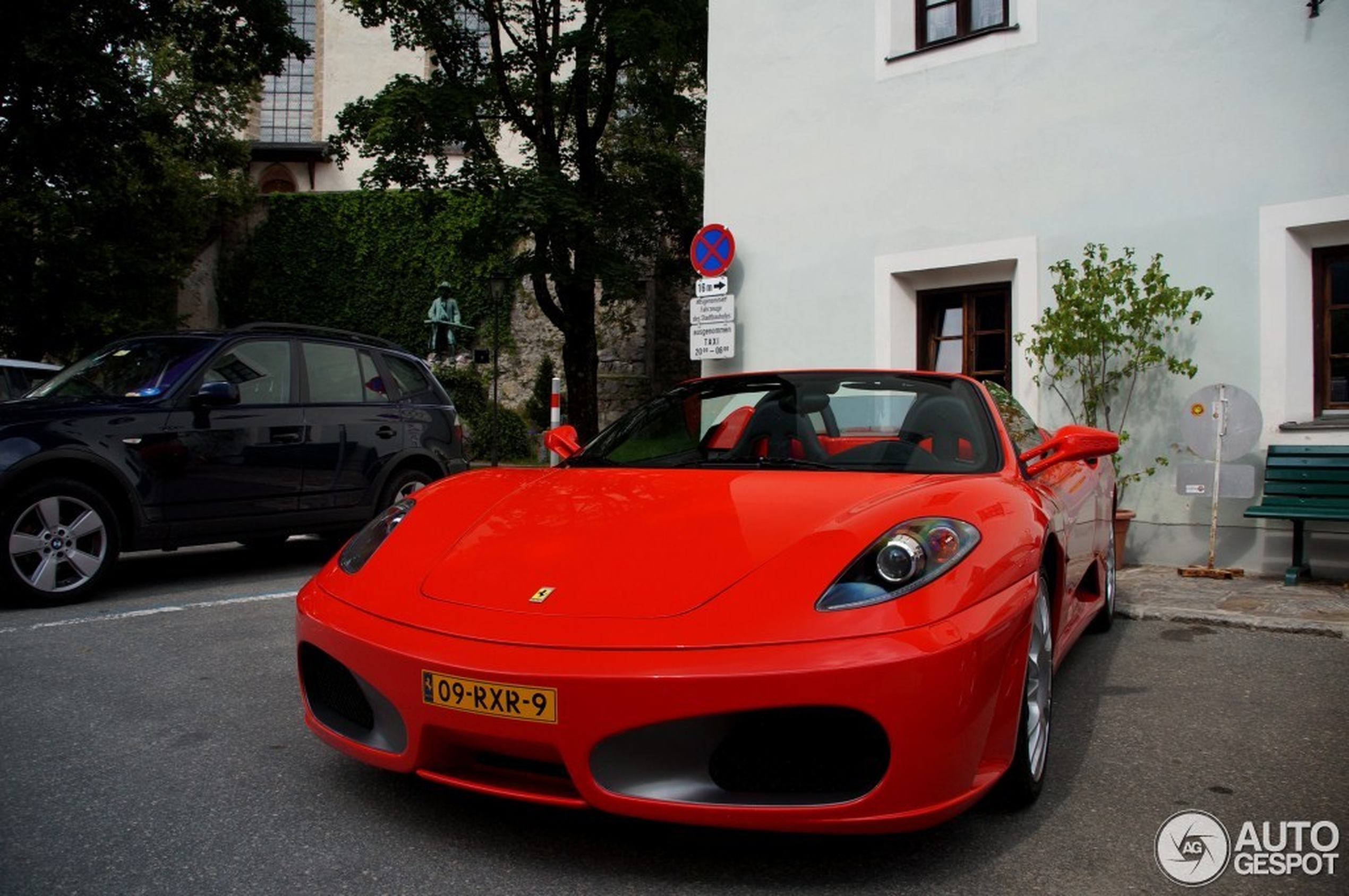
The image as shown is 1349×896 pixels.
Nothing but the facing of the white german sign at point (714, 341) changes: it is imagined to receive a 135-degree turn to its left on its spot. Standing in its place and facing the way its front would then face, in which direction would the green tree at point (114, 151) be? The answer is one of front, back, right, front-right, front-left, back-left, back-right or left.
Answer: left

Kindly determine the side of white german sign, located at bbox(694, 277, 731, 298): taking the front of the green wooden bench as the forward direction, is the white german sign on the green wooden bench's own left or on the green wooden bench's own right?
on the green wooden bench's own right

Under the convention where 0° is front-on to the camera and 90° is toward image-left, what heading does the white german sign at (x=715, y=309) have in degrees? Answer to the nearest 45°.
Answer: approximately 0°

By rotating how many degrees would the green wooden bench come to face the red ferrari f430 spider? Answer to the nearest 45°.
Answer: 0° — it already faces it
